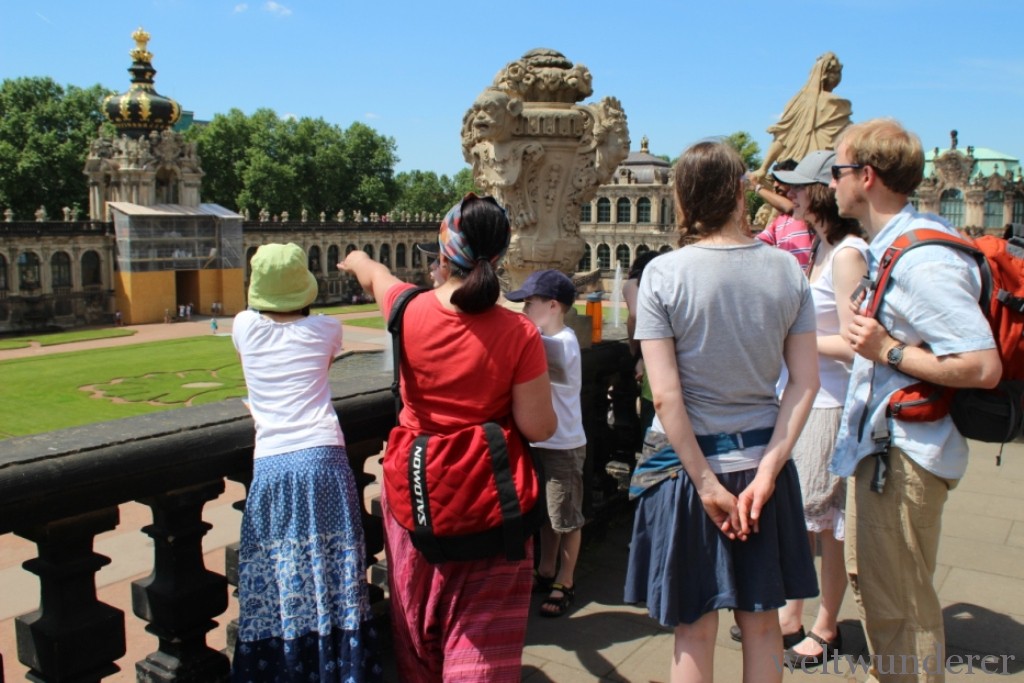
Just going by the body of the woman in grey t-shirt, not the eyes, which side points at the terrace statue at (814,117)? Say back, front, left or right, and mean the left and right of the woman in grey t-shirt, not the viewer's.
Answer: front

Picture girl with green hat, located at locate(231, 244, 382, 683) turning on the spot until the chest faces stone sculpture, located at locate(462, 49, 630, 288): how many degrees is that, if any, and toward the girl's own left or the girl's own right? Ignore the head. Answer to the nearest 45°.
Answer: approximately 45° to the girl's own right

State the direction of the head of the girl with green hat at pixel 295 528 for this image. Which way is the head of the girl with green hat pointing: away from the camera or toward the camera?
away from the camera

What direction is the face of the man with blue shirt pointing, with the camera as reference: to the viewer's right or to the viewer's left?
to the viewer's left

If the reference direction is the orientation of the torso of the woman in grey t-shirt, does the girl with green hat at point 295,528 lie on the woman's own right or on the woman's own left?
on the woman's own left

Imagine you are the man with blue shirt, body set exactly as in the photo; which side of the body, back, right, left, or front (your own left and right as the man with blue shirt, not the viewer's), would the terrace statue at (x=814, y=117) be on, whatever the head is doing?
right

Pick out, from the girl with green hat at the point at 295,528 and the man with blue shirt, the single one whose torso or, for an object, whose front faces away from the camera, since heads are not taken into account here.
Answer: the girl with green hat

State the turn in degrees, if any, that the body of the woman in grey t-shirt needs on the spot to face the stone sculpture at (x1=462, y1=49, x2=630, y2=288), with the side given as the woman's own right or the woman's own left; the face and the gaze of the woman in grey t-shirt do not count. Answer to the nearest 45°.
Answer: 0° — they already face it

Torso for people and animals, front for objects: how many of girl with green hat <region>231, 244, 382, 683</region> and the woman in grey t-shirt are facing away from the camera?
2

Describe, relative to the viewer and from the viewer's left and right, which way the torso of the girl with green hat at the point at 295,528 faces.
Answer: facing away from the viewer

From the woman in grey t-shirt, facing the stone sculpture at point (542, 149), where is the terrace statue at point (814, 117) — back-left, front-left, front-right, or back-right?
front-right

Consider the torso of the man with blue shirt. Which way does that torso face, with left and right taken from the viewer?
facing to the left of the viewer

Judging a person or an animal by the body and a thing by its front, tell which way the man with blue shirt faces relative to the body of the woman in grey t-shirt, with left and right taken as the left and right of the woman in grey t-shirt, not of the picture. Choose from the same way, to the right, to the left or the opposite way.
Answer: to the left

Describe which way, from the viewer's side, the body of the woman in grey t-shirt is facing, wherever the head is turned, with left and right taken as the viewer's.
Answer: facing away from the viewer

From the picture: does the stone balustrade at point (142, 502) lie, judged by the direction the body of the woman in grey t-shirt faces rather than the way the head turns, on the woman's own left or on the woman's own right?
on the woman's own left

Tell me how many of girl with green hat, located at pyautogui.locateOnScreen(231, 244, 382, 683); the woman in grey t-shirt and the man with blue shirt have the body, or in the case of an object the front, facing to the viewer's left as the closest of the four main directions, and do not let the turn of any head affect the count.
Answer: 1

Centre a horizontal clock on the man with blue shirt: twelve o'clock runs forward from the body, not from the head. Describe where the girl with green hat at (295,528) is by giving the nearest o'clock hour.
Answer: The girl with green hat is roughly at 11 o'clock from the man with blue shirt.
